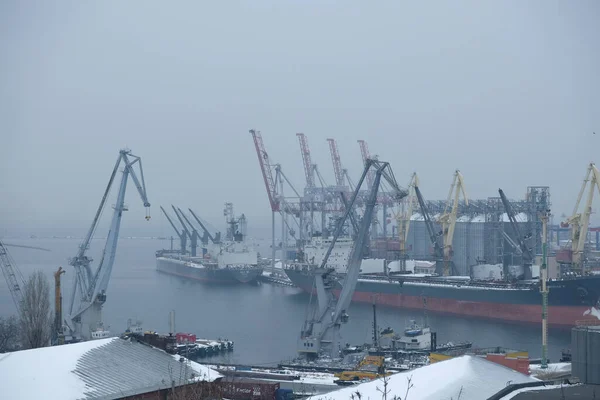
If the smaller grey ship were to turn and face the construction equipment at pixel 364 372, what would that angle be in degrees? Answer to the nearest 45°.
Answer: approximately 135° to its left

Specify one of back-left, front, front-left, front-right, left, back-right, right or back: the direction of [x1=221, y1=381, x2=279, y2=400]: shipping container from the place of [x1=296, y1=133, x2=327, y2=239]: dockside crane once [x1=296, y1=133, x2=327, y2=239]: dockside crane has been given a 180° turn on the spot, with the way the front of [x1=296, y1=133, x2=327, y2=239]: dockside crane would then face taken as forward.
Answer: right

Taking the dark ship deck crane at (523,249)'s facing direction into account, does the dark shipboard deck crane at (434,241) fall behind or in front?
in front

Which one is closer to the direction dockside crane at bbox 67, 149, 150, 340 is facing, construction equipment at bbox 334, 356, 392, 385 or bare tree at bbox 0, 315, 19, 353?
the construction equipment

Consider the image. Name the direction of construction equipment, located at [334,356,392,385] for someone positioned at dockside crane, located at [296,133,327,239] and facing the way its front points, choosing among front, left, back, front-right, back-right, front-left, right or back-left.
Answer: left

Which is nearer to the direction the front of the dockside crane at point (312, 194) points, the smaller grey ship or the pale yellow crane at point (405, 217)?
the smaller grey ship

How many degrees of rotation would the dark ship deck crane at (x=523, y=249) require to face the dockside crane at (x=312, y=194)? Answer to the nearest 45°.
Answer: approximately 45° to its right

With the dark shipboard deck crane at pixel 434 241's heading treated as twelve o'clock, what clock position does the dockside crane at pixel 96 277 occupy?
the dockside crane at pixel 96 277 is roughly at 10 o'clock from the dark shipboard deck crane at pixel 434 241.

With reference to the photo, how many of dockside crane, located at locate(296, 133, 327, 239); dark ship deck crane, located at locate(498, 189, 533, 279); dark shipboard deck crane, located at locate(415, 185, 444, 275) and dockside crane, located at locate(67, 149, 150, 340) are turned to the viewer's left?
3

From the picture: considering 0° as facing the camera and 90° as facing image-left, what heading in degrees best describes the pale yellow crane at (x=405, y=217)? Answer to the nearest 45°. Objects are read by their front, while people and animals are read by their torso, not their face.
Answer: approximately 270°

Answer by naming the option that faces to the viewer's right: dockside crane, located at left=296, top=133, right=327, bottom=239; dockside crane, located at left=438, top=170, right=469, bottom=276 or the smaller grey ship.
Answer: dockside crane, located at left=438, top=170, right=469, bottom=276

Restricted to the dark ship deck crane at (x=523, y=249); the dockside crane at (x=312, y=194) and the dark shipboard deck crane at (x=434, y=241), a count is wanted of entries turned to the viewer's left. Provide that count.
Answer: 3

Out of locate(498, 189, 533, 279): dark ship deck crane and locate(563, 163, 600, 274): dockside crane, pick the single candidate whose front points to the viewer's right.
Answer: locate(563, 163, 600, 274): dockside crane

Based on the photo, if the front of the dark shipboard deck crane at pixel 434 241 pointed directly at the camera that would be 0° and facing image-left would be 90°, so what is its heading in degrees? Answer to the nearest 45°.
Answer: approximately 90°
